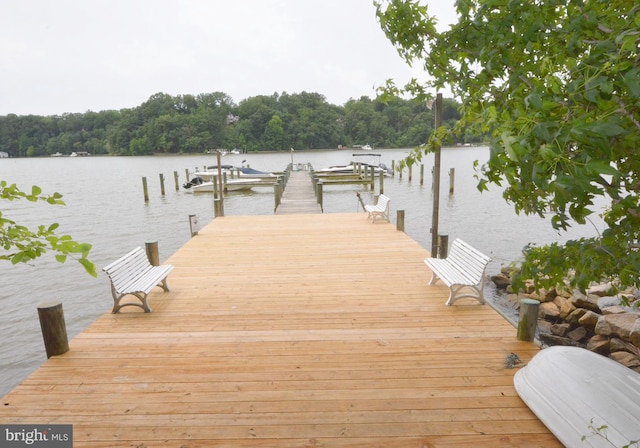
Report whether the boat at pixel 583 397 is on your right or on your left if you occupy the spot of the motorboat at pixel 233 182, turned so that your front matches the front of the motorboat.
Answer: on your right

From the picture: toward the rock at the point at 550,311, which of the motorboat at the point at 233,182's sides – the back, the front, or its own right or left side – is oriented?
right

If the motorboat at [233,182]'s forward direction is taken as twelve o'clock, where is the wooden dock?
The wooden dock is roughly at 3 o'clock from the motorboat.

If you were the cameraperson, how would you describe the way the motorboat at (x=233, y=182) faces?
facing to the right of the viewer

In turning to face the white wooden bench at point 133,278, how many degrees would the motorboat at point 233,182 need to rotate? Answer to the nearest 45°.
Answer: approximately 90° to its right

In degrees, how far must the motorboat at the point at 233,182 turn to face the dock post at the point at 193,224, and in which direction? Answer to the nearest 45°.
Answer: approximately 90° to its right

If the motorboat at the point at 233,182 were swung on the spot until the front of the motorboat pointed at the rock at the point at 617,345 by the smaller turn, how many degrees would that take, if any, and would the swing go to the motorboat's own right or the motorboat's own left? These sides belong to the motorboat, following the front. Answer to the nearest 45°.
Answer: approximately 90° to the motorboat's own right

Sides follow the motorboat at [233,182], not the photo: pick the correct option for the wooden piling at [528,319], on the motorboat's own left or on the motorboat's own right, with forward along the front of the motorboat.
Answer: on the motorboat's own right

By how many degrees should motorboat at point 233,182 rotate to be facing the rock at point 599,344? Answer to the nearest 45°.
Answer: approximately 90° to its right

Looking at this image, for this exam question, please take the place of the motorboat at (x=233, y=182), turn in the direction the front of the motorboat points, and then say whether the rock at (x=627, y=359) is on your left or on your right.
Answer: on your right

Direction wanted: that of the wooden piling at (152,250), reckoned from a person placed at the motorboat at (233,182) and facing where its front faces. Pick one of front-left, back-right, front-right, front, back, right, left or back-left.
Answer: right

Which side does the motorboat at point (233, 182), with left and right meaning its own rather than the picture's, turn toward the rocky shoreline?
right

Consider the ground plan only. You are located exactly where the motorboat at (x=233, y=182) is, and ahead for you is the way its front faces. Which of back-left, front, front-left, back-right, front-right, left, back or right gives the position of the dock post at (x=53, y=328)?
right
